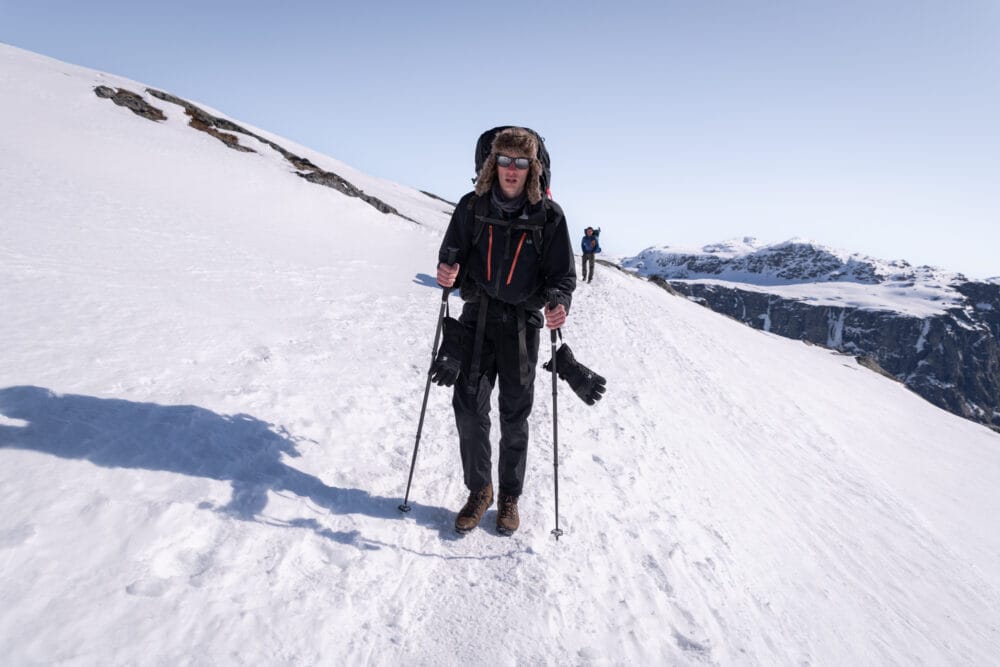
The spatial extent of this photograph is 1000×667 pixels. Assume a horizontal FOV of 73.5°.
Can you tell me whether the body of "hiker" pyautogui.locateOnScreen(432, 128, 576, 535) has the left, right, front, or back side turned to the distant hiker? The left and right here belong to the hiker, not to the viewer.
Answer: back

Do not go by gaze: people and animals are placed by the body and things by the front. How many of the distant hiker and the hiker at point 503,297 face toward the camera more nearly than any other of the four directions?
2

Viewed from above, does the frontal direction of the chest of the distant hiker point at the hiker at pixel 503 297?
yes

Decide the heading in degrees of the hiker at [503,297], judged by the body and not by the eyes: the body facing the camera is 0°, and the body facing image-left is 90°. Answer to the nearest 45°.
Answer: approximately 0°

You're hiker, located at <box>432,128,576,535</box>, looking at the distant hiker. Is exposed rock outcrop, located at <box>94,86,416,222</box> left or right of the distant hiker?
left

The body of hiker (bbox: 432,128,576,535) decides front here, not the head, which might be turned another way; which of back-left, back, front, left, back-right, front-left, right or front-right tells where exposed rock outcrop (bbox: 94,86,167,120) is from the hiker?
back-right

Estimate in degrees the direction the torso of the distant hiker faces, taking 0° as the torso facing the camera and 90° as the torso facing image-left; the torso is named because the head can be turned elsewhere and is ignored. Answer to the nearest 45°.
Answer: approximately 0°

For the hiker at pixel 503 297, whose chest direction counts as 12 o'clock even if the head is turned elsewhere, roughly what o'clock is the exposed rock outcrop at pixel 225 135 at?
The exposed rock outcrop is roughly at 5 o'clock from the hiker.

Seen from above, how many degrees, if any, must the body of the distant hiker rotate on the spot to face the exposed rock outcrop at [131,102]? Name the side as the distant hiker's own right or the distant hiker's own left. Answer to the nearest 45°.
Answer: approximately 90° to the distant hiker's own right
